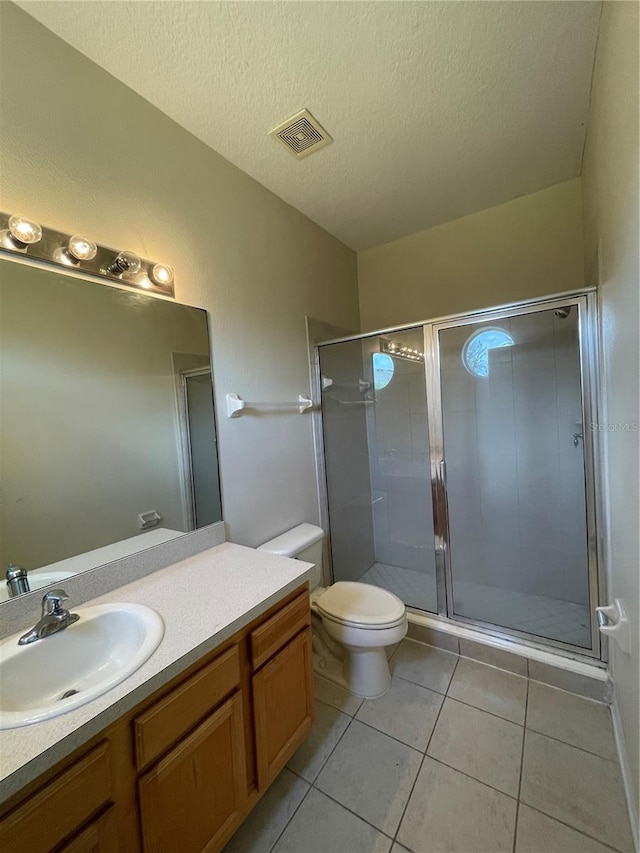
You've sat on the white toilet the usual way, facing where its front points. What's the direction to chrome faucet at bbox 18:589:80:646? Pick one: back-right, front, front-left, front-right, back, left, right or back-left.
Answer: right

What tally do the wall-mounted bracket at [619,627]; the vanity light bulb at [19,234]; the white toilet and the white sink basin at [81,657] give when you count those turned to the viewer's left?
1

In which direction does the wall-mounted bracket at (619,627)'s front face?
to the viewer's left

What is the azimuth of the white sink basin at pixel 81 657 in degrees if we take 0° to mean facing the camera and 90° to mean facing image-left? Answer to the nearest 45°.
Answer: approximately 315°

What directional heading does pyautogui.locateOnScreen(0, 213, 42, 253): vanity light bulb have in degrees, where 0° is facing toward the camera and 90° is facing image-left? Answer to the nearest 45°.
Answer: approximately 315°

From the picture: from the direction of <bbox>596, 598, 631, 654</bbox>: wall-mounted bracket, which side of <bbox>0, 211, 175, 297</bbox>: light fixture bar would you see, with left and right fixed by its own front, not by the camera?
front

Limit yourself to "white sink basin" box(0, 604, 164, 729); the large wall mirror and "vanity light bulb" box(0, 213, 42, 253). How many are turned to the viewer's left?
0

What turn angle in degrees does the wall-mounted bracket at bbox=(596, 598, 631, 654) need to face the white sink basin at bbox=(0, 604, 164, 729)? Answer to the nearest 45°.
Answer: approximately 45° to its left

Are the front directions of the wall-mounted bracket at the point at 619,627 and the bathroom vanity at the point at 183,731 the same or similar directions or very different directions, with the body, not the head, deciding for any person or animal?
very different directions

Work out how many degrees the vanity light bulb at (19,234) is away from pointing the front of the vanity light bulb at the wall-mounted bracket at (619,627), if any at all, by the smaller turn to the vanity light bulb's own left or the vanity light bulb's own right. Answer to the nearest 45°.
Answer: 0° — it already faces it

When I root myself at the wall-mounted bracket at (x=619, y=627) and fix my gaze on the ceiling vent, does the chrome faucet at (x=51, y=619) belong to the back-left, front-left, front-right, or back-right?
front-left
